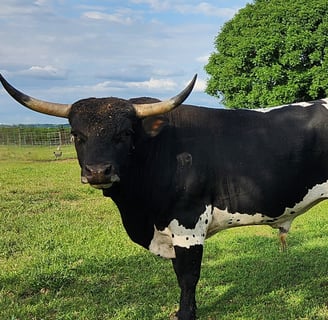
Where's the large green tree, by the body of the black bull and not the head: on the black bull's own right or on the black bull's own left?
on the black bull's own right

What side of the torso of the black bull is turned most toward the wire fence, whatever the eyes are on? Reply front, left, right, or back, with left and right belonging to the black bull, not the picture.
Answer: right

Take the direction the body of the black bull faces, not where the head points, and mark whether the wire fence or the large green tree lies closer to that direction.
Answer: the wire fence

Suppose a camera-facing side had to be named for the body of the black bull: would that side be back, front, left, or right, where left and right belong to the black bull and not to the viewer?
left
